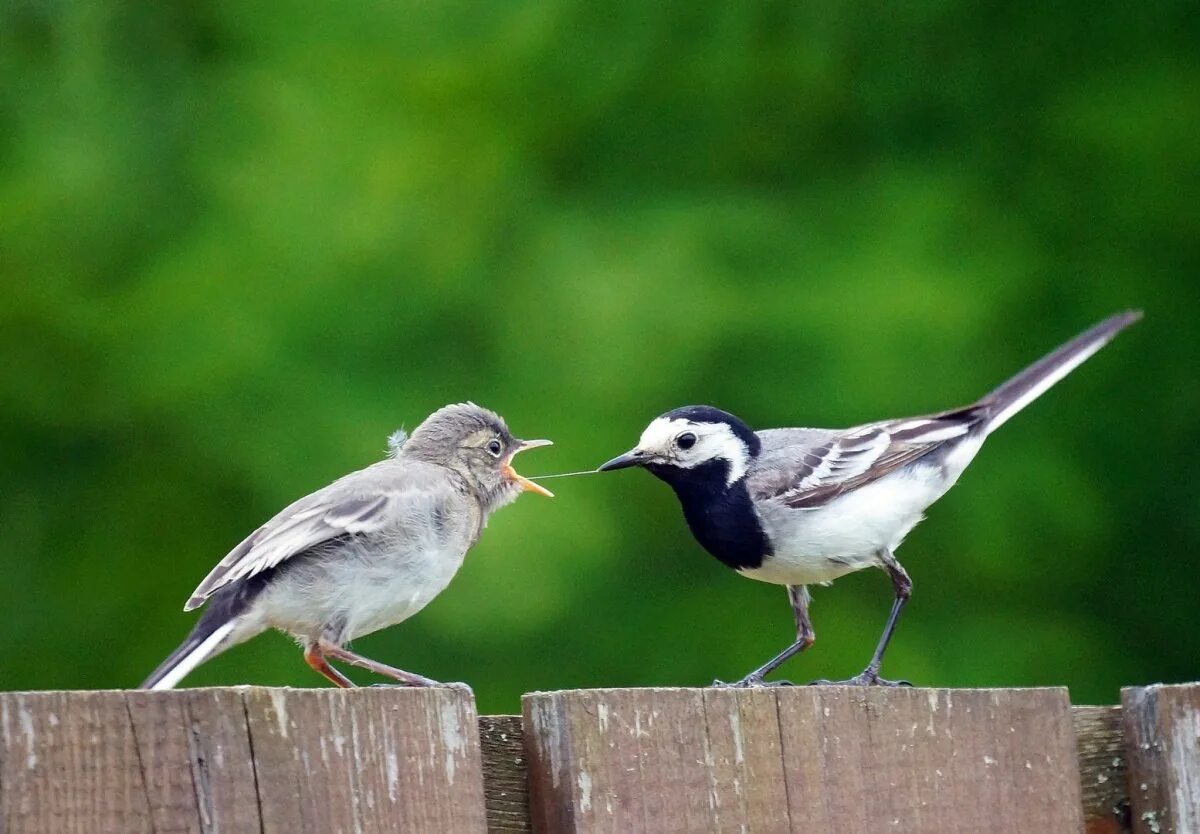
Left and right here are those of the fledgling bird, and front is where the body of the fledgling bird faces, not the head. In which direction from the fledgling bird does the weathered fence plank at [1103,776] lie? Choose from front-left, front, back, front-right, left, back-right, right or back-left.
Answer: front-right

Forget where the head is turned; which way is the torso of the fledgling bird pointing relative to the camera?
to the viewer's right

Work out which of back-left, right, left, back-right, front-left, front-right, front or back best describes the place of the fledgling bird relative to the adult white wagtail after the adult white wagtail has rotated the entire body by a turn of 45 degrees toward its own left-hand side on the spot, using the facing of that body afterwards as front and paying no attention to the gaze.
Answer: front

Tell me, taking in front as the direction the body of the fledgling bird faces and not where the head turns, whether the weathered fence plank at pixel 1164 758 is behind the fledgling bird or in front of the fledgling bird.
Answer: in front

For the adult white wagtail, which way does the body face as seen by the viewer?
to the viewer's left
